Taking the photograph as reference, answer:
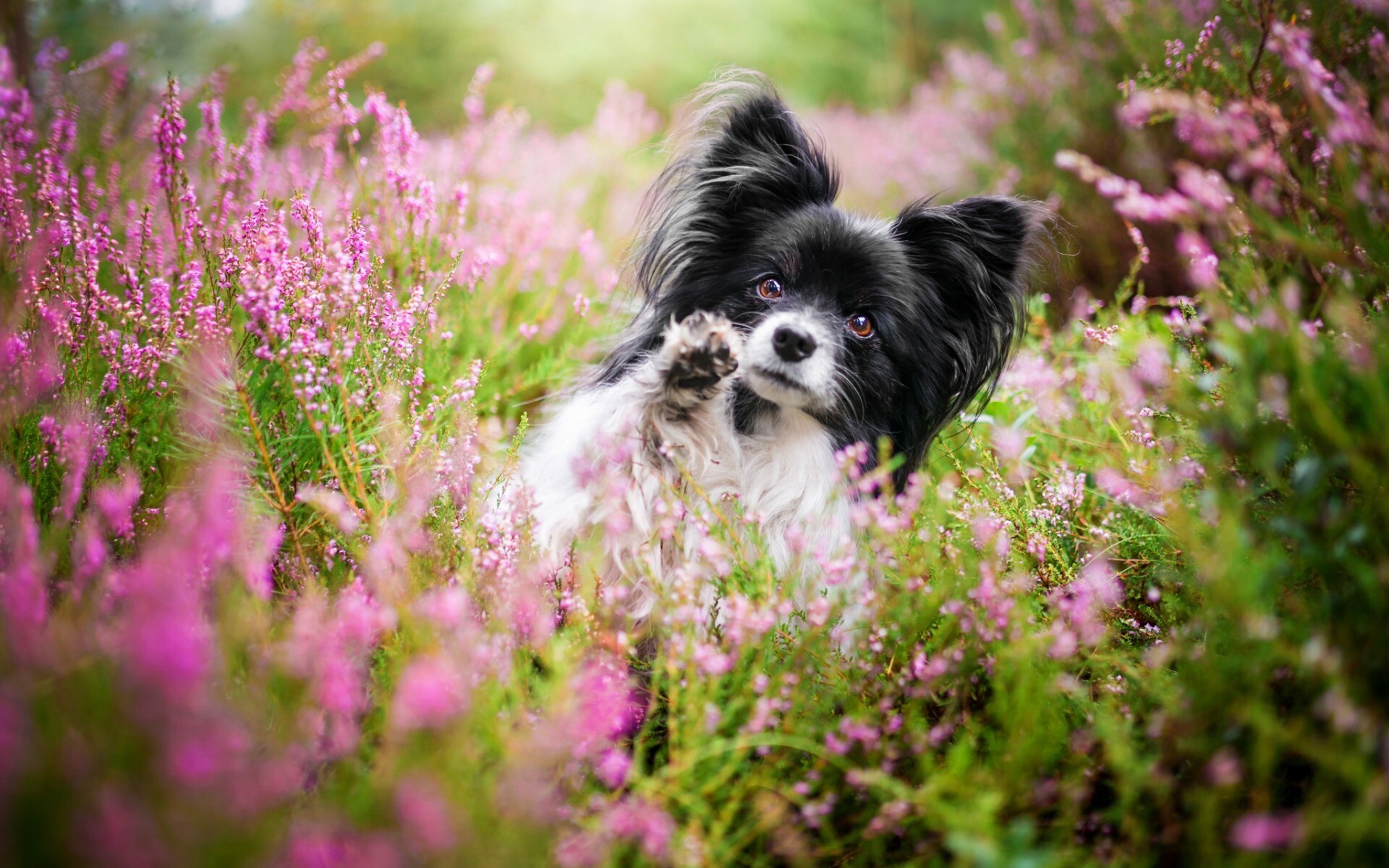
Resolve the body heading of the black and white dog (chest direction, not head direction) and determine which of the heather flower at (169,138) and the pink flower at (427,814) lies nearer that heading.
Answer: the pink flower

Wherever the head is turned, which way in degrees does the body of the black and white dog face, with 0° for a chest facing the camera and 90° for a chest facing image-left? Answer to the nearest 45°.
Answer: approximately 0°

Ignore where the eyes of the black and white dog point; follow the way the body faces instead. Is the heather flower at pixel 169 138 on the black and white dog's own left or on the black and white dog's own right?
on the black and white dog's own right

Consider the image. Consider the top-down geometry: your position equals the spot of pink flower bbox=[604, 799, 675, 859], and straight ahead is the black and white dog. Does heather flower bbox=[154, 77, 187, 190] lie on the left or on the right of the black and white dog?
left

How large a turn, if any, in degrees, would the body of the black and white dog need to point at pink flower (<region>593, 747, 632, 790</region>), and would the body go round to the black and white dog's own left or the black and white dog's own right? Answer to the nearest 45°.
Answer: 0° — it already faces it

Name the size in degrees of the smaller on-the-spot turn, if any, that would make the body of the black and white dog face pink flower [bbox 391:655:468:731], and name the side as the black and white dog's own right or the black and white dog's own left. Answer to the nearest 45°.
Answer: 0° — it already faces it
